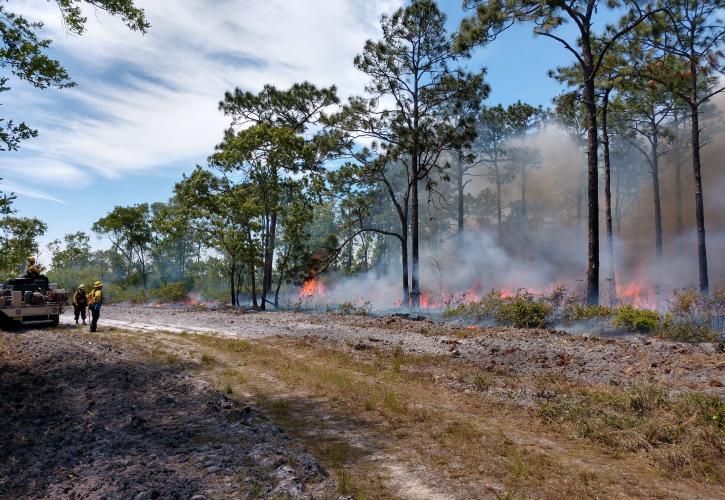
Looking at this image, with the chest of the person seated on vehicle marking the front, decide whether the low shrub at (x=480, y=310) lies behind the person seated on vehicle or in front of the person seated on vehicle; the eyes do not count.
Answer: in front

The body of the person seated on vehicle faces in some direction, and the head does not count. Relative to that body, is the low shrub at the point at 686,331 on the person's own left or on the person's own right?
on the person's own right

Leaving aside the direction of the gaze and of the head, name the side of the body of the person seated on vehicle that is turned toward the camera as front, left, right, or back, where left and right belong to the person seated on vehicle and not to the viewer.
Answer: right

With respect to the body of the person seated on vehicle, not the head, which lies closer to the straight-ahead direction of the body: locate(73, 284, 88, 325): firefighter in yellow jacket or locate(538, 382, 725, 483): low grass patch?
the firefighter in yellow jacket

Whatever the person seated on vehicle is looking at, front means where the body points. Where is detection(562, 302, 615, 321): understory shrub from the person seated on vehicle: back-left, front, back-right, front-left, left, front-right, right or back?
front-right

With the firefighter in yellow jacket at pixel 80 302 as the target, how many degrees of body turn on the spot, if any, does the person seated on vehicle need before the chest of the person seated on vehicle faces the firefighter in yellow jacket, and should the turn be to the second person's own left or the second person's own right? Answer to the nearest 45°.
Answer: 0° — they already face them

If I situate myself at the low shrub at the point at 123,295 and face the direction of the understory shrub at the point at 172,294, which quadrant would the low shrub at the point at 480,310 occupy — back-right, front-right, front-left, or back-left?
front-right

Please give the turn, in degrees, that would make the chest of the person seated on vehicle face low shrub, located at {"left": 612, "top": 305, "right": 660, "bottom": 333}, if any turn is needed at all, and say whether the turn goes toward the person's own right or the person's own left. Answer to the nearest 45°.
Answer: approximately 45° to the person's own right
